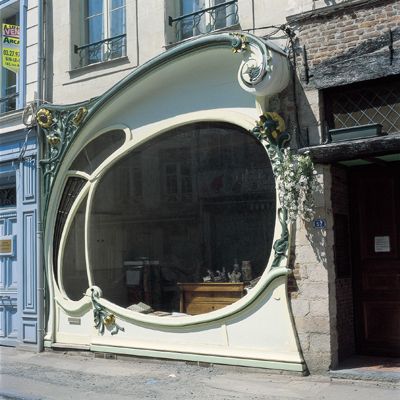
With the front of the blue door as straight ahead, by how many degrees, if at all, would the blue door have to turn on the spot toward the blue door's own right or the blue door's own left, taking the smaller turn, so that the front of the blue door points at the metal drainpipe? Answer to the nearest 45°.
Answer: approximately 90° to the blue door's own left

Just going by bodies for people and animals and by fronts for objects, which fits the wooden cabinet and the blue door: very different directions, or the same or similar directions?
same or similar directions

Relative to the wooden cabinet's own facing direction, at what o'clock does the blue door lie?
The blue door is roughly at 4 o'clock from the wooden cabinet.

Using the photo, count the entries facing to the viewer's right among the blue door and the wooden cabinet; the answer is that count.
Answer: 0

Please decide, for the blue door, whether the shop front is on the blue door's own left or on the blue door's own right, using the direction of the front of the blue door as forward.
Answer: on the blue door's own left

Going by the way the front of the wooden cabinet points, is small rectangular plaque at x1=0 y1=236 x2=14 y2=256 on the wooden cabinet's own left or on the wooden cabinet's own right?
on the wooden cabinet's own right

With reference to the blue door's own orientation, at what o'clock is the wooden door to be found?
The wooden door is roughly at 9 o'clock from the blue door.

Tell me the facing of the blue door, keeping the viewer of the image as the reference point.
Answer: facing the viewer and to the left of the viewer

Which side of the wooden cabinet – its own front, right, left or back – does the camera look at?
front

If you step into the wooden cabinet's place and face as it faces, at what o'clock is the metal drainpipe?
The metal drainpipe is roughly at 4 o'clock from the wooden cabinet.
